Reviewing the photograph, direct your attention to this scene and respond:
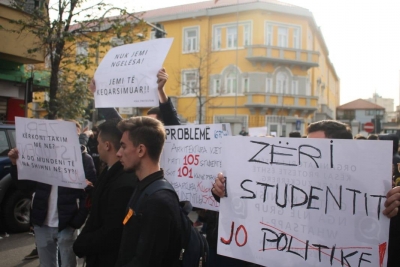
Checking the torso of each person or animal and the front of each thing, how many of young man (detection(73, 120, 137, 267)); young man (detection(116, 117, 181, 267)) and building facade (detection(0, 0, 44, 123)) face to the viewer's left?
2

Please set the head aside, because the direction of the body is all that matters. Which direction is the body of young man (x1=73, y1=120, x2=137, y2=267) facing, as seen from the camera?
to the viewer's left

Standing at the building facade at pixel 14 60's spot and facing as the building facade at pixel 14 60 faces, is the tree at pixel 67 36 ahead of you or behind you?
ahead

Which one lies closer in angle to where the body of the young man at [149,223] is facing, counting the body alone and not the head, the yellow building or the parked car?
the parked car

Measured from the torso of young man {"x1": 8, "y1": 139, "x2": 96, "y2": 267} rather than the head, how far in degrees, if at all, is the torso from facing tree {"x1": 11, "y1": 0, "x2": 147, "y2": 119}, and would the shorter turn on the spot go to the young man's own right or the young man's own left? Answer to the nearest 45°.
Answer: approximately 180°

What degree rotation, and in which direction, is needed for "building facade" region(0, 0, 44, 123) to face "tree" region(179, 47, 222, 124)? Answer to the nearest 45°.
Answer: approximately 90° to its left

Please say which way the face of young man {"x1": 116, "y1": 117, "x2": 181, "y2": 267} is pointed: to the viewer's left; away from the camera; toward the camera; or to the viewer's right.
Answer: to the viewer's left
